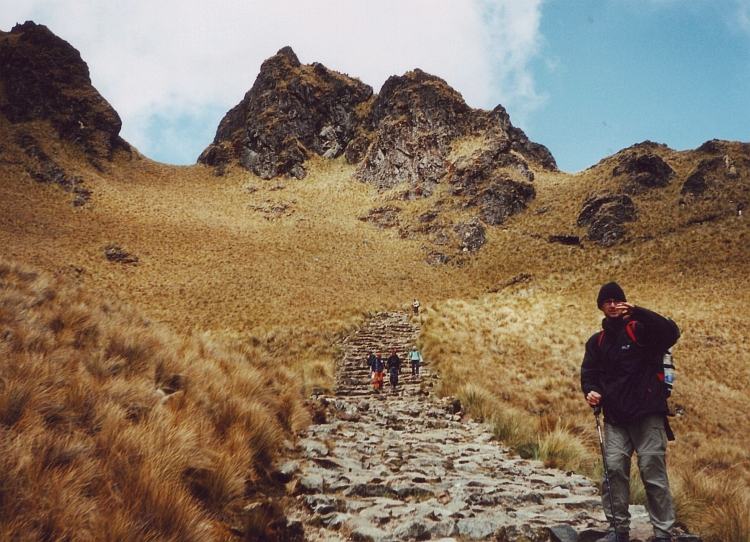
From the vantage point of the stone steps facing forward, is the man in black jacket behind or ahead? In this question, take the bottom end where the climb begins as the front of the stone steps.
ahead

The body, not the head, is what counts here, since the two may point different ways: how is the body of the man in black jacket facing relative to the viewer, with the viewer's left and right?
facing the viewer and to the left of the viewer

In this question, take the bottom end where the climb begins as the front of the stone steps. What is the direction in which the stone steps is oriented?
toward the camera
